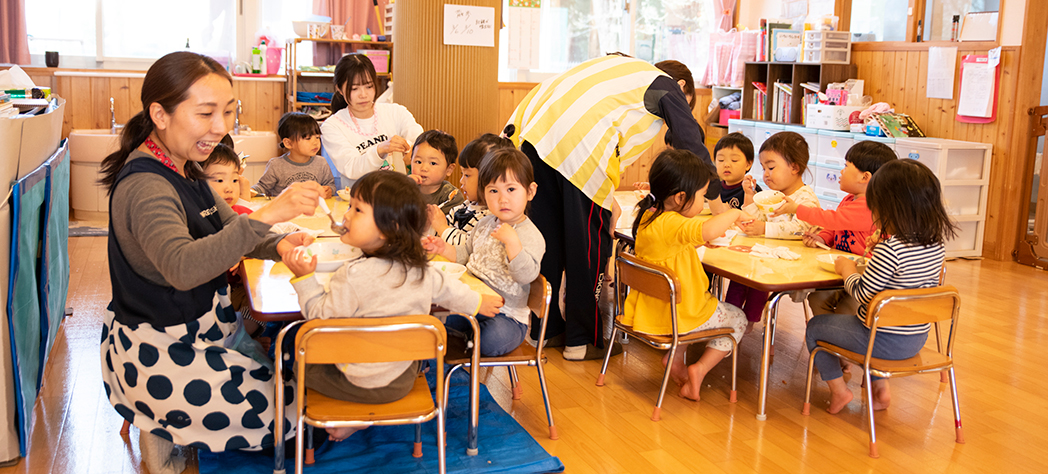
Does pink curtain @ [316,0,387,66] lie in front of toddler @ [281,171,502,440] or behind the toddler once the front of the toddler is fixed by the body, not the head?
in front

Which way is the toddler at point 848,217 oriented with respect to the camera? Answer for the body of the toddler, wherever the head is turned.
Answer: to the viewer's left

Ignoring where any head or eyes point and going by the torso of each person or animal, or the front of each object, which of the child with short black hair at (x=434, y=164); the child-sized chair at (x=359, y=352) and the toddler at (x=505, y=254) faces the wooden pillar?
the child-sized chair

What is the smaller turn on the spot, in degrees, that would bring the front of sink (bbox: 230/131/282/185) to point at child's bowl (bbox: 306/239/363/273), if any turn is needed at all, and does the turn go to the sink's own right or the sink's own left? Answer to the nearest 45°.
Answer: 0° — it already faces it

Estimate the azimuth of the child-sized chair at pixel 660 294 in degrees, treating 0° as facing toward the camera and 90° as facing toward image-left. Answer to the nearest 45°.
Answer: approximately 225°

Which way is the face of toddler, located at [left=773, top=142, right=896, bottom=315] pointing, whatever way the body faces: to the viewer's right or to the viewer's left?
to the viewer's left

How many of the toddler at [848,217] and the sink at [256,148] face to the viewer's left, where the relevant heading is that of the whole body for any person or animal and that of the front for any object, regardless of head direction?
1

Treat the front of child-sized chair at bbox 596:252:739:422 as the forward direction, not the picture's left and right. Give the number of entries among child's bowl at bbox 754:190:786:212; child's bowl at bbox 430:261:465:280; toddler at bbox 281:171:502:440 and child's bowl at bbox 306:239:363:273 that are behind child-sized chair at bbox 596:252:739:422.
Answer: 3

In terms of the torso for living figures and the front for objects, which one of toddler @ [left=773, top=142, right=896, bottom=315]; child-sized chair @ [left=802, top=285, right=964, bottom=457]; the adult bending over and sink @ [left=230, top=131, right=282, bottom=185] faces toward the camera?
the sink

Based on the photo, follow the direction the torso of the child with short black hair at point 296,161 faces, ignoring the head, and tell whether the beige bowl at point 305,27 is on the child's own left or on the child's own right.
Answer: on the child's own left

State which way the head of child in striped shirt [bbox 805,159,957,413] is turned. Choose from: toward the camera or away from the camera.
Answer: away from the camera

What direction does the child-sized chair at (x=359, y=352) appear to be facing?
away from the camera

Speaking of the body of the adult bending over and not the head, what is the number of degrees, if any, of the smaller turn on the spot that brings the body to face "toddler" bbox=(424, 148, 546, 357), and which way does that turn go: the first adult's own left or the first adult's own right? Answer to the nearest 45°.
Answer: approximately 135° to the first adult's own right
